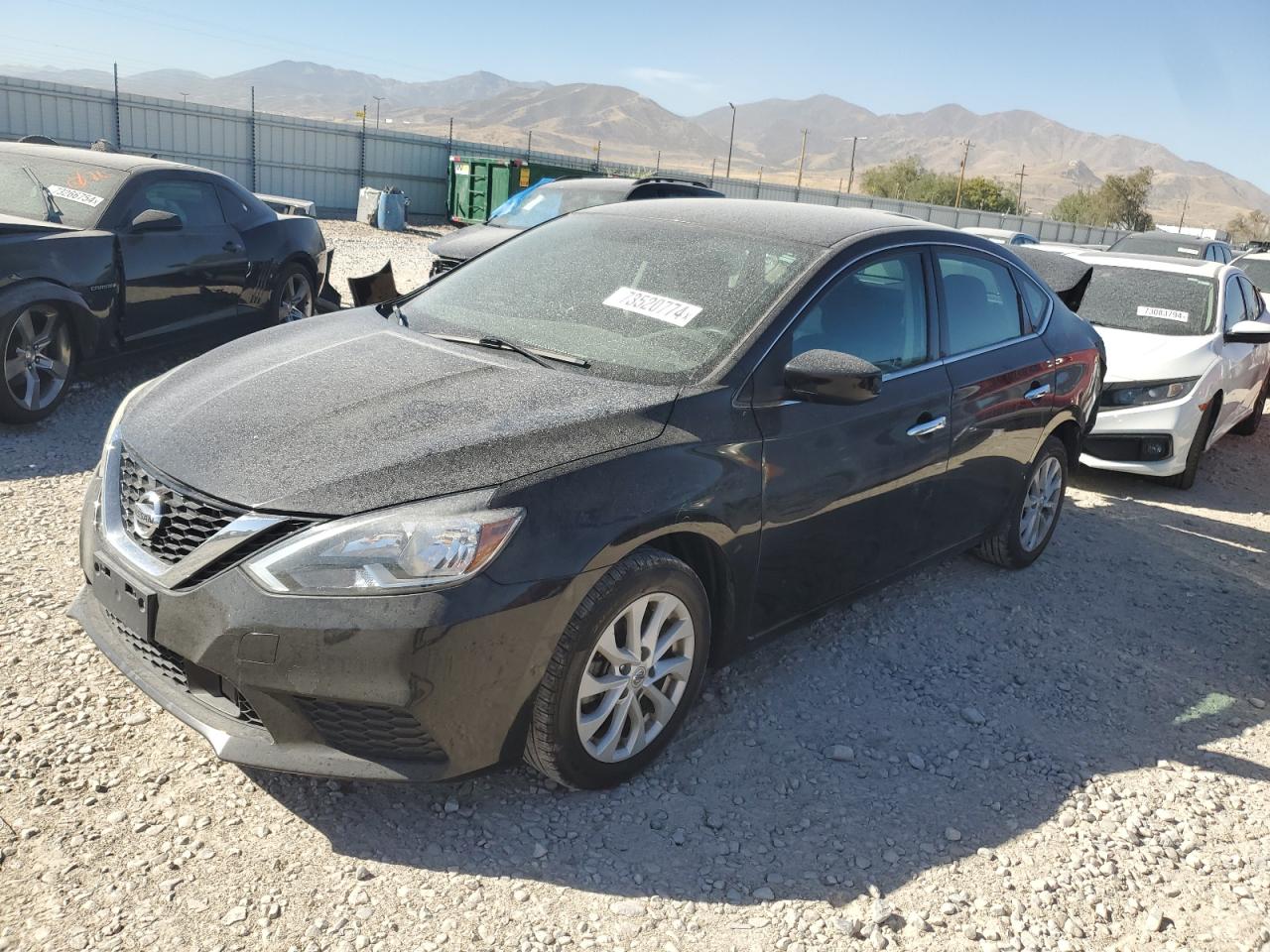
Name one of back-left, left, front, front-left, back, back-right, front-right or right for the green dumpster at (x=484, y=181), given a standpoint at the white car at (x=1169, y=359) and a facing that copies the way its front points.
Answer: right

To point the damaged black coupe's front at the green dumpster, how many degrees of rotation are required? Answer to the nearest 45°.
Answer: approximately 135° to its right

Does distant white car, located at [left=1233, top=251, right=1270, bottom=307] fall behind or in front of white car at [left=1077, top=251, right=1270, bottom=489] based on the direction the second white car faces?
behind

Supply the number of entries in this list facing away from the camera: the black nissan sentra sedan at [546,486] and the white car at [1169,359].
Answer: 0

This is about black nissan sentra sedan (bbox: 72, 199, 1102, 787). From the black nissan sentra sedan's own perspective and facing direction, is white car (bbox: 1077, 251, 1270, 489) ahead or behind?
behind

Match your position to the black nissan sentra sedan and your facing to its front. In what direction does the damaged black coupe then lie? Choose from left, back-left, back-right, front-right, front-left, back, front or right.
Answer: right

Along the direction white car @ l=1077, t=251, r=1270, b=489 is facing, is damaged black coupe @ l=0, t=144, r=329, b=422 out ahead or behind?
ahead

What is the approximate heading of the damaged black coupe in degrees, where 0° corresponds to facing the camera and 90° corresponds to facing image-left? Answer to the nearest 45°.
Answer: approximately 45°

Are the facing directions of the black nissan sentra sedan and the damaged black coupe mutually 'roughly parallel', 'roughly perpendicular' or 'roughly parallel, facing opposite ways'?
roughly parallel

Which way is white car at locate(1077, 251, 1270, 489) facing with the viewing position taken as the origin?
facing the viewer and to the left of the viewer

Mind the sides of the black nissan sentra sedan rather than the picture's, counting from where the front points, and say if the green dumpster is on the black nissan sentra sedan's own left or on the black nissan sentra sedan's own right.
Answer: on the black nissan sentra sedan's own right

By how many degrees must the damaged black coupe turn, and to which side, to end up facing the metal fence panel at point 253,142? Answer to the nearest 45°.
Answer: approximately 135° to its right

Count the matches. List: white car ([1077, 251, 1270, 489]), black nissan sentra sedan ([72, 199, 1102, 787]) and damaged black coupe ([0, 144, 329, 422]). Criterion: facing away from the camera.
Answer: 0

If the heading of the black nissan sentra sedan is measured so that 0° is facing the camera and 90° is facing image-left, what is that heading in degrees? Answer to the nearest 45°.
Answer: approximately 45°
